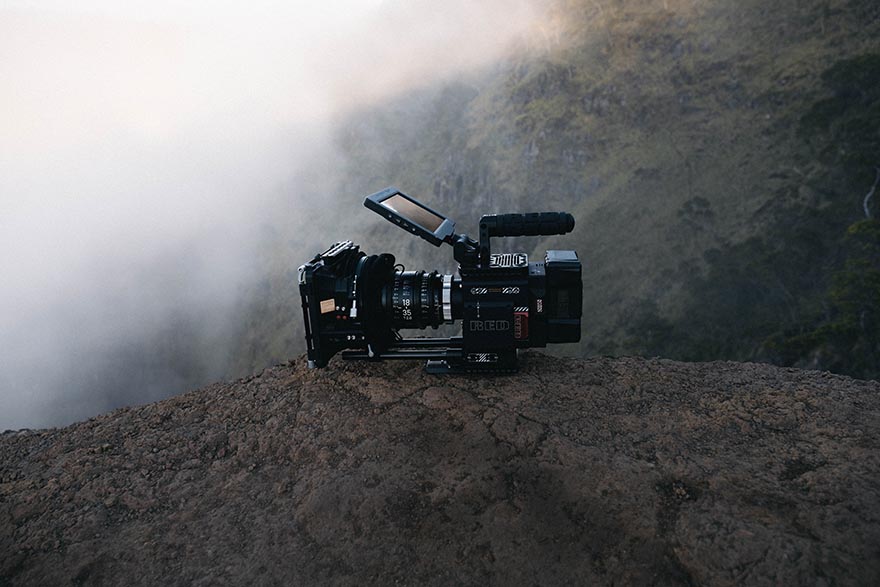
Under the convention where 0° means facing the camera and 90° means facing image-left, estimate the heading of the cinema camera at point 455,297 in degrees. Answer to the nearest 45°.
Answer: approximately 90°
